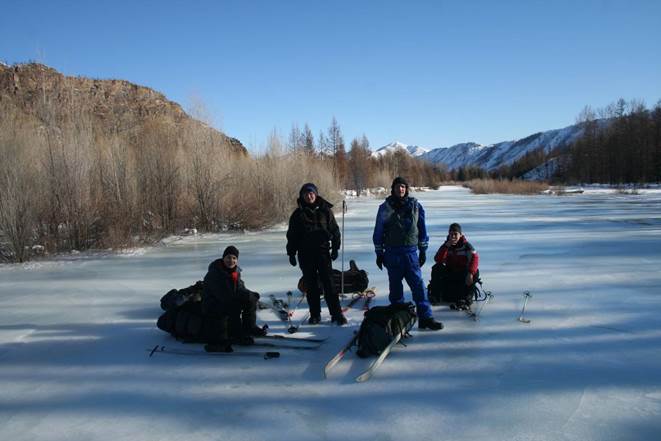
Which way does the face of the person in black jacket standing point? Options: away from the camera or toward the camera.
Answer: toward the camera

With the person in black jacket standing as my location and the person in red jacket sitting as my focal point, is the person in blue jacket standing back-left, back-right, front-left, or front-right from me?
front-right

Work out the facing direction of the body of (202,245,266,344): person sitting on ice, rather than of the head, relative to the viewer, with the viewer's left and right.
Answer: facing the viewer and to the right of the viewer

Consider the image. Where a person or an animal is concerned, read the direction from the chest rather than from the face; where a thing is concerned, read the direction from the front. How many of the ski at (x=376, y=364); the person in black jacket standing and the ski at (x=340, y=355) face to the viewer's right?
0

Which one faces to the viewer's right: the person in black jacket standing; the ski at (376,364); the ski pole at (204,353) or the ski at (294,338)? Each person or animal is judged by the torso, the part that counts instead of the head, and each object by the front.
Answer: the ski at (294,338)

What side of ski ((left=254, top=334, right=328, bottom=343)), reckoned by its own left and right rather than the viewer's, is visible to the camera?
right

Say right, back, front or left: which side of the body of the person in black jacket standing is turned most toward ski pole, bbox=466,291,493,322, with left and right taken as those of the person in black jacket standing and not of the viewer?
left

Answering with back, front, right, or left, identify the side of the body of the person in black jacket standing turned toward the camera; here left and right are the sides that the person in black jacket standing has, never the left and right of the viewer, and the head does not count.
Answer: front

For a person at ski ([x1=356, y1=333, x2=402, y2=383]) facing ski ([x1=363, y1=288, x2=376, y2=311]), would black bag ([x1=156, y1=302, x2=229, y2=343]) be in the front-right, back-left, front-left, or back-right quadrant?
front-left

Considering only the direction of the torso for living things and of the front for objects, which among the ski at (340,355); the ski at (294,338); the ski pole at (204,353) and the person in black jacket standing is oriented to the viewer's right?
the ski at (294,338)
